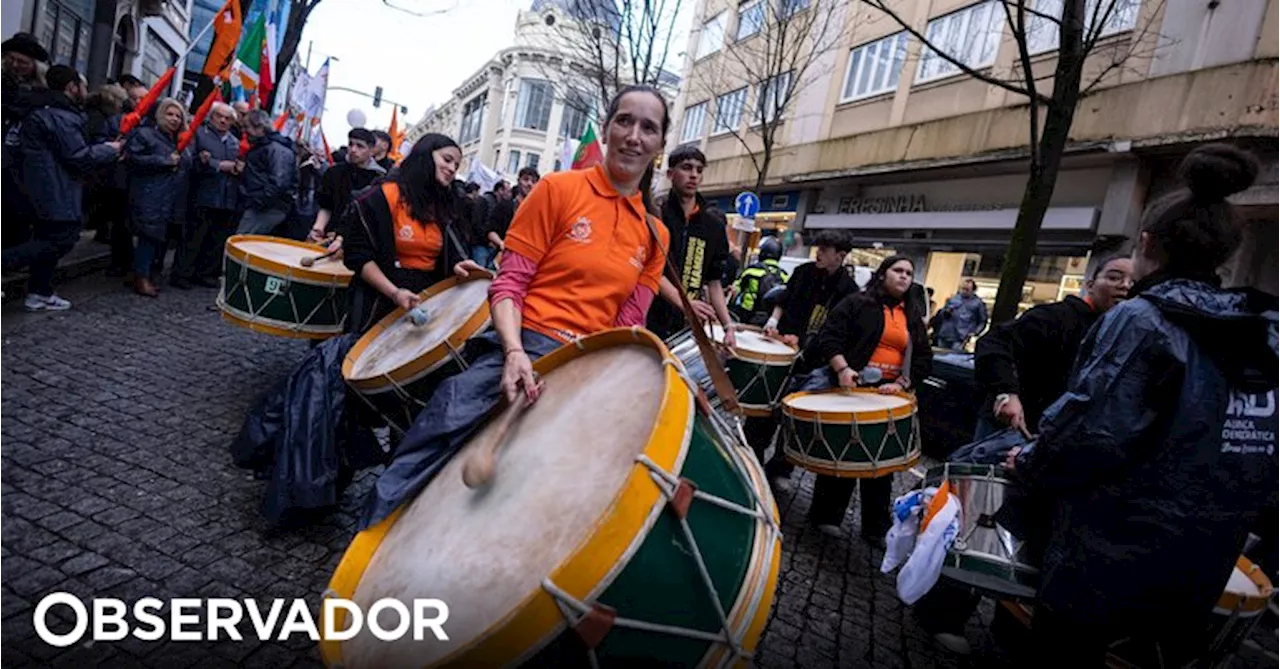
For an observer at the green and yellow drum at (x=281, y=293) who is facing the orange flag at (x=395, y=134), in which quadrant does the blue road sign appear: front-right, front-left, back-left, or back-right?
front-right

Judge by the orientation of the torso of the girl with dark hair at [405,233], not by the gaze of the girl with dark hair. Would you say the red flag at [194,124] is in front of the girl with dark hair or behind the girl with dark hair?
behind

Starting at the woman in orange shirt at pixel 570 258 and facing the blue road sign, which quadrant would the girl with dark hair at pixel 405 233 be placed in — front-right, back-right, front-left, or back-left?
front-left

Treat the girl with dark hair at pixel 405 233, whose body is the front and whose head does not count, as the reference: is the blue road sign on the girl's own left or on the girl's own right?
on the girl's own left

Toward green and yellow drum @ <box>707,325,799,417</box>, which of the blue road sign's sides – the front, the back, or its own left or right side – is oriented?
front

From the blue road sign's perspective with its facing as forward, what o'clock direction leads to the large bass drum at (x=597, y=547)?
The large bass drum is roughly at 12 o'clock from the blue road sign.

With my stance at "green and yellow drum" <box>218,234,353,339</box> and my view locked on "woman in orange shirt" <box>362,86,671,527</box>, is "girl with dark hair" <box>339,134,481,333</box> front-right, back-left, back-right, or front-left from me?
front-left

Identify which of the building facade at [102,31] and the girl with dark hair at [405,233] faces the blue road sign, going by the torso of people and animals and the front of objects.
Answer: the building facade

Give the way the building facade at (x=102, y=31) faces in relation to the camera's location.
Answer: facing the viewer and to the right of the viewer

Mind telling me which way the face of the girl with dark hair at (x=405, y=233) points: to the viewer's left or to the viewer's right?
to the viewer's right

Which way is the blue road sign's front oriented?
toward the camera

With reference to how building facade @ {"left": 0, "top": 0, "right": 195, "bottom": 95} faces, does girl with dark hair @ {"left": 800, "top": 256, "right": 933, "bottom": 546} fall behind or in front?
in front

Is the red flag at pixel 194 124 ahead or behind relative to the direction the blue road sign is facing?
ahead

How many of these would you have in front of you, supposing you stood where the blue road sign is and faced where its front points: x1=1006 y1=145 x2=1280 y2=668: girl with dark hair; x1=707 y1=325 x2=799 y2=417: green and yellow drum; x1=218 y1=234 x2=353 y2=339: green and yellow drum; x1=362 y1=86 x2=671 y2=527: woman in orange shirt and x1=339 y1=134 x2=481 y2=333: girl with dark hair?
5

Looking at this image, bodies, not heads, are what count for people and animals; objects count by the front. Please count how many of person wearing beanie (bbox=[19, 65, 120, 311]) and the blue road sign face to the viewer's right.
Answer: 1

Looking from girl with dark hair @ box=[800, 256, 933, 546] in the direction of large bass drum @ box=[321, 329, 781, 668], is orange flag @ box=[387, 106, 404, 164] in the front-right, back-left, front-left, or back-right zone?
back-right

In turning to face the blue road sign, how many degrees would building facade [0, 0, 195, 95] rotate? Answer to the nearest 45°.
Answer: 0° — it already faces it

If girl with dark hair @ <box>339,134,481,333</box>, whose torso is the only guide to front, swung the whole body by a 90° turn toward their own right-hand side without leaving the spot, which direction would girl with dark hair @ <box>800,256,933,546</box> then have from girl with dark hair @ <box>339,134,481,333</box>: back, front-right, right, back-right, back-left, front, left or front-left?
back-left
